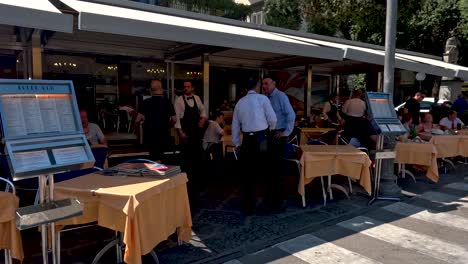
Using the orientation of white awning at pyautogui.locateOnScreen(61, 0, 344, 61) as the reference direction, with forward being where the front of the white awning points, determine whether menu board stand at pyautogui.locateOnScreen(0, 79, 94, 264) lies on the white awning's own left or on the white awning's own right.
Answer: on the white awning's own right

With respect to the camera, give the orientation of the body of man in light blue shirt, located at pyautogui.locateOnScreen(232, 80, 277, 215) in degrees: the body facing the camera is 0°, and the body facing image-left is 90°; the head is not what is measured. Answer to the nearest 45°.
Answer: approximately 180°

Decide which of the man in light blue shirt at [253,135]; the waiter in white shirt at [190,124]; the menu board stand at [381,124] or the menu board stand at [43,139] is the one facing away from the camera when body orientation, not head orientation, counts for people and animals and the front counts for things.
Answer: the man in light blue shirt

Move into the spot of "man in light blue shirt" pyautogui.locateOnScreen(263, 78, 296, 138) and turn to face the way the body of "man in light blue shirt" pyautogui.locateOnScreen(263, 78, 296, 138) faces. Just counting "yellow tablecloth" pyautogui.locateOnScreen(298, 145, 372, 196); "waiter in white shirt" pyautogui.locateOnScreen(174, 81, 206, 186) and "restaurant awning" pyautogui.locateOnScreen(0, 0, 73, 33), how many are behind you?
1

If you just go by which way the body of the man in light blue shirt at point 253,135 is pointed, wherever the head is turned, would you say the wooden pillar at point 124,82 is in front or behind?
in front

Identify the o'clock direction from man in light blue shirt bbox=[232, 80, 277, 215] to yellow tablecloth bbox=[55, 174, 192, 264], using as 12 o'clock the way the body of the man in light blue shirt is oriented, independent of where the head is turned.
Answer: The yellow tablecloth is roughly at 7 o'clock from the man in light blue shirt.

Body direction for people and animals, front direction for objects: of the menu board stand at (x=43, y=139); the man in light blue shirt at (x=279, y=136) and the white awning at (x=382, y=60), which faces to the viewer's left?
the man in light blue shirt

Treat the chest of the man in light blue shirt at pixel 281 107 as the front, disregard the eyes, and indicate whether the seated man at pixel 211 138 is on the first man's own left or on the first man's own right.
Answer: on the first man's own right

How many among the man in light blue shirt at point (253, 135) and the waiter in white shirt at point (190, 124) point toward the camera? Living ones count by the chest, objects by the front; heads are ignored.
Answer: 1

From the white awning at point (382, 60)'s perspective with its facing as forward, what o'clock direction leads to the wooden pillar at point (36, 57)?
The wooden pillar is roughly at 3 o'clock from the white awning.
